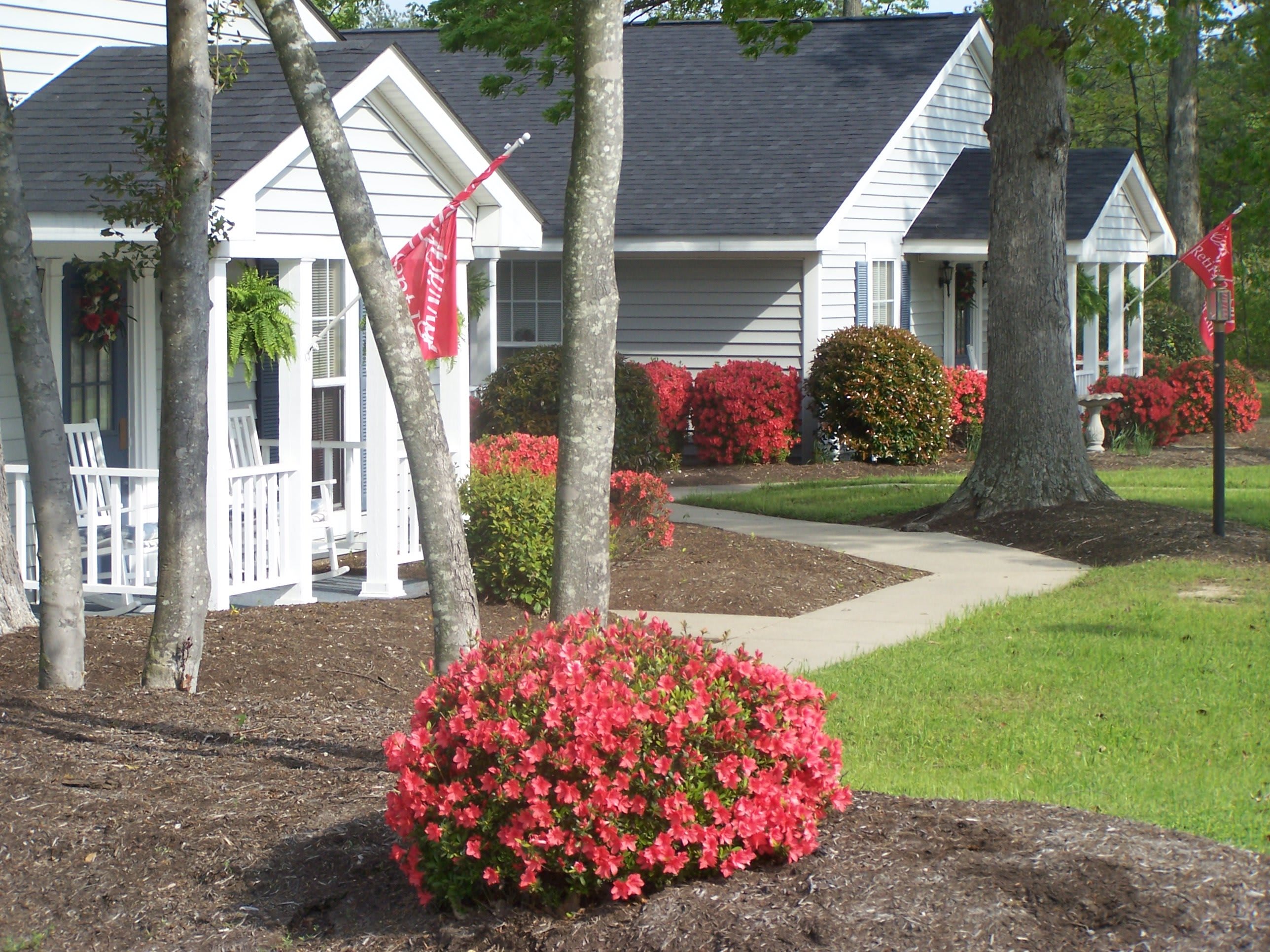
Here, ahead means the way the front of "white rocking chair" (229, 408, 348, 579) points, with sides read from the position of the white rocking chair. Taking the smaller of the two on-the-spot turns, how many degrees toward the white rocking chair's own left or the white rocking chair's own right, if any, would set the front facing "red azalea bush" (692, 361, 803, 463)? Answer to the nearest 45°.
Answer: approximately 90° to the white rocking chair's own left

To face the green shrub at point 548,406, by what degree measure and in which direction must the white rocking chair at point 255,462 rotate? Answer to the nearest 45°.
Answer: approximately 90° to its left

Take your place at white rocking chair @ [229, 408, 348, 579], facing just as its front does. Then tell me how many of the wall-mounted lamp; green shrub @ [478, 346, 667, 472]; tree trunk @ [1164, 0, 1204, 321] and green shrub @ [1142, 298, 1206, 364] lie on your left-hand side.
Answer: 4

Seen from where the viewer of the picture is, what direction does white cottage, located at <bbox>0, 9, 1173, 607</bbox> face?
facing the viewer and to the right of the viewer

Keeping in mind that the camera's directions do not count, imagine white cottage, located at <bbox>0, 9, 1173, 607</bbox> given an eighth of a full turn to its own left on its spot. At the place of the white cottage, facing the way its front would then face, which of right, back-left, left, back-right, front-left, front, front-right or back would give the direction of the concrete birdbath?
front

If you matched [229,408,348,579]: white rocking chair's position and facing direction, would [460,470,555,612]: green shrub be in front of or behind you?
in front

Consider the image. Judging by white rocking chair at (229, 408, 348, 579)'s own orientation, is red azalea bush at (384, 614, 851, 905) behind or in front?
in front

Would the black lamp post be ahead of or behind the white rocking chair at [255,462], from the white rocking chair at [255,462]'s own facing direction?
ahead

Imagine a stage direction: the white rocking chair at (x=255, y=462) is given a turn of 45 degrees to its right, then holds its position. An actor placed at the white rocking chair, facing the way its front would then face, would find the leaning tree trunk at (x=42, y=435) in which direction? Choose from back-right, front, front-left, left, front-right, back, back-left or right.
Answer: front

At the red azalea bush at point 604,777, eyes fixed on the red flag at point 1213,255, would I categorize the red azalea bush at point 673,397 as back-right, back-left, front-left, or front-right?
front-left

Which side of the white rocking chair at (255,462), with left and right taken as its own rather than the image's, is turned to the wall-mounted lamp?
left

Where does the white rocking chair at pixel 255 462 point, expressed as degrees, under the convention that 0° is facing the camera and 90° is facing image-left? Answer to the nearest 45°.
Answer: approximately 315°

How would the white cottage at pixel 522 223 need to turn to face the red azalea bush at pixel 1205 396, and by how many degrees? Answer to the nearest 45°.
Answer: approximately 45° to its left
